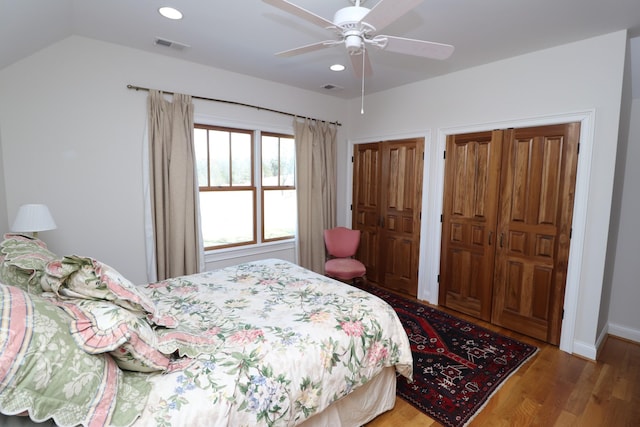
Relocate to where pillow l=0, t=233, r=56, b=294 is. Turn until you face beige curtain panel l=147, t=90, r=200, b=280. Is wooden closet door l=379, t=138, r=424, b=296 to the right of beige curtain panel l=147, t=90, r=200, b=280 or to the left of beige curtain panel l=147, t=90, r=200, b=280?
right

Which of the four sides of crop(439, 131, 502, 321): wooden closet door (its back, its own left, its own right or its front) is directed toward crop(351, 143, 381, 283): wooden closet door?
right

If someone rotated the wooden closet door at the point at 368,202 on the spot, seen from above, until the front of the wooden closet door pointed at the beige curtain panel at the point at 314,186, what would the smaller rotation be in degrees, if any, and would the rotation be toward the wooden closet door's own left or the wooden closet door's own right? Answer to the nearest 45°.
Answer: approximately 45° to the wooden closet door's own right

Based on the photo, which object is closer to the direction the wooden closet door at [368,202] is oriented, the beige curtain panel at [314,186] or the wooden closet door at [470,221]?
the beige curtain panel

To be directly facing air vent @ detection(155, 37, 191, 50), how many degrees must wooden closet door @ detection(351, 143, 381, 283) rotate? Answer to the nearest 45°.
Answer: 0° — it already faces it

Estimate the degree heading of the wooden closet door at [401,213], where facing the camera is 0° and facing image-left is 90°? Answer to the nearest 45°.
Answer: approximately 45°

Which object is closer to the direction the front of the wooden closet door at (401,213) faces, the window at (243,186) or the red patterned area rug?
the window

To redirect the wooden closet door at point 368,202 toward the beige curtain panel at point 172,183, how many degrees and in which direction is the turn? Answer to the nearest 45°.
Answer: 0° — it already faces it

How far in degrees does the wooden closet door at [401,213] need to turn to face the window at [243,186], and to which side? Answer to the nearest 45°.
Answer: approximately 45° to its right
